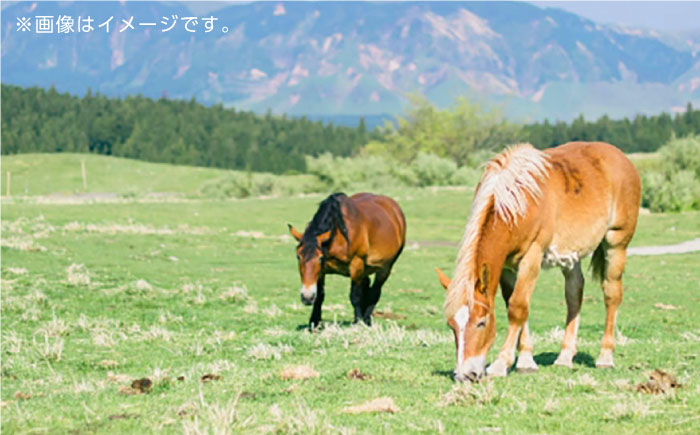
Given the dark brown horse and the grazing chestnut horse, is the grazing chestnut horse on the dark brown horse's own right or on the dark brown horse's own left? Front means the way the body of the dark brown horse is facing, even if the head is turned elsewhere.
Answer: on the dark brown horse's own left

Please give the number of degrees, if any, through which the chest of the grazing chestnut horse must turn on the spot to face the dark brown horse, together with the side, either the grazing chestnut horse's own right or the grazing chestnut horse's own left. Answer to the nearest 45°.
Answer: approximately 90° to the grazing chestnut horse's own right

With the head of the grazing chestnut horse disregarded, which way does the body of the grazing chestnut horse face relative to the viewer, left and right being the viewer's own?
facing the viewer and to the left of the viewer

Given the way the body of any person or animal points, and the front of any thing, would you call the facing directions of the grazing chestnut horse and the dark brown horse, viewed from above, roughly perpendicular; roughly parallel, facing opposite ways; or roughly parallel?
roughly parallel

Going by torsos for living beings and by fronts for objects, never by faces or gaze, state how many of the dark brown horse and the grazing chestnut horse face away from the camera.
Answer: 0

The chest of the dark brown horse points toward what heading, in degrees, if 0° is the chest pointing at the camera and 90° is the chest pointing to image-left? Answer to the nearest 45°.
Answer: approximately 45°
